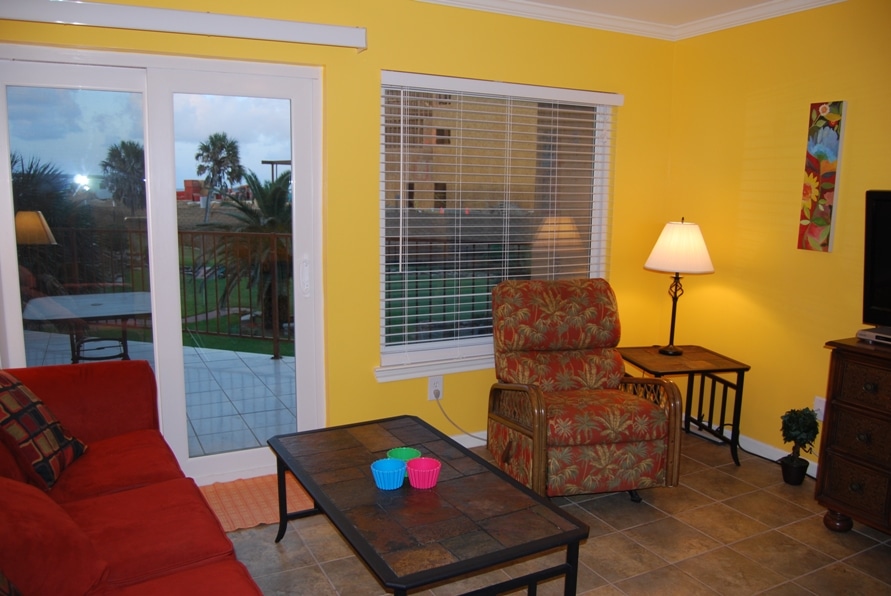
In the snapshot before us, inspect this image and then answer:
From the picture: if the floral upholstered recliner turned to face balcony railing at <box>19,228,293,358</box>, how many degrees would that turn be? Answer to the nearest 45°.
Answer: approximately 135° to its right

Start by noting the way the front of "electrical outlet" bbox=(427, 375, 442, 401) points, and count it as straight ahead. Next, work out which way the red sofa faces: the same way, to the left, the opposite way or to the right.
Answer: to the left

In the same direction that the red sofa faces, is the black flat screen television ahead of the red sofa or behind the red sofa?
ahead

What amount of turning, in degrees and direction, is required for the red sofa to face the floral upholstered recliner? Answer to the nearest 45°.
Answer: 0° — it already faces it

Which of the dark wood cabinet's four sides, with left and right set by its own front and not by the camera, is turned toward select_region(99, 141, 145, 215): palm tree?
right

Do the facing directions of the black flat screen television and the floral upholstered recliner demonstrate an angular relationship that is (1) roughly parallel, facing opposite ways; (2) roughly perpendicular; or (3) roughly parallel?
roughly perpendicular

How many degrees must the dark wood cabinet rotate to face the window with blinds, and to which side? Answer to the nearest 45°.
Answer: approximately 45° to its right

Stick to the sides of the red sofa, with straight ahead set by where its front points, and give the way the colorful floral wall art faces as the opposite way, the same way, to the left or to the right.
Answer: the opposite way

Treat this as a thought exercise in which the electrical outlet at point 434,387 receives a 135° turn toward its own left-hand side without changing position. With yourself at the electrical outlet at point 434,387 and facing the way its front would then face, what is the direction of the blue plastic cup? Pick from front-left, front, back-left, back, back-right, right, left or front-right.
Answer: back

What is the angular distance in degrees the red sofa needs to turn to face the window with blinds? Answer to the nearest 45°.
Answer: approximately 45° to its left

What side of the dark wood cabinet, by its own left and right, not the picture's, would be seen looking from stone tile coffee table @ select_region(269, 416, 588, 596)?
front

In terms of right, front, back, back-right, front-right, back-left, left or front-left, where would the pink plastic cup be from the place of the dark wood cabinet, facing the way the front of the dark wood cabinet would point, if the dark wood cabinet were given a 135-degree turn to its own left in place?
back-right

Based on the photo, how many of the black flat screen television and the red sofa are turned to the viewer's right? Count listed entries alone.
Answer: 1
